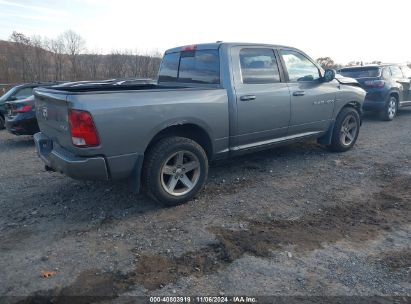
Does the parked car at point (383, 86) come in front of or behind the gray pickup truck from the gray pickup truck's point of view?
in front

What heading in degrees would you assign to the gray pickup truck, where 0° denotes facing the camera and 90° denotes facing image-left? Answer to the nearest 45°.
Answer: approximately 225°

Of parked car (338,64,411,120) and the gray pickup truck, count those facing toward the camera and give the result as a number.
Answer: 0

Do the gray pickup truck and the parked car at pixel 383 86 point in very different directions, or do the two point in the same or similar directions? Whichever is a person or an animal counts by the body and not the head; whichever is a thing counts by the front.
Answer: same or similar directions

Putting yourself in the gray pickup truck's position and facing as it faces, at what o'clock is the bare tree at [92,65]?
The bare tree is roughly at 10 o'clock from the gray pickup truck.

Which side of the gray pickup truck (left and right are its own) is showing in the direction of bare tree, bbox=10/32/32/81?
left

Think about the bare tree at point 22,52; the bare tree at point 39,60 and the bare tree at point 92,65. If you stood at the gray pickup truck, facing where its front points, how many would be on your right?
0

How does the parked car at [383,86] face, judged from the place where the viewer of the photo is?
facing away from the viewer and to the right of the viewer

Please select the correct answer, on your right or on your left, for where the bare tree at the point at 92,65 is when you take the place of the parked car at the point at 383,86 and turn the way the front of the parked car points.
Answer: on your left
